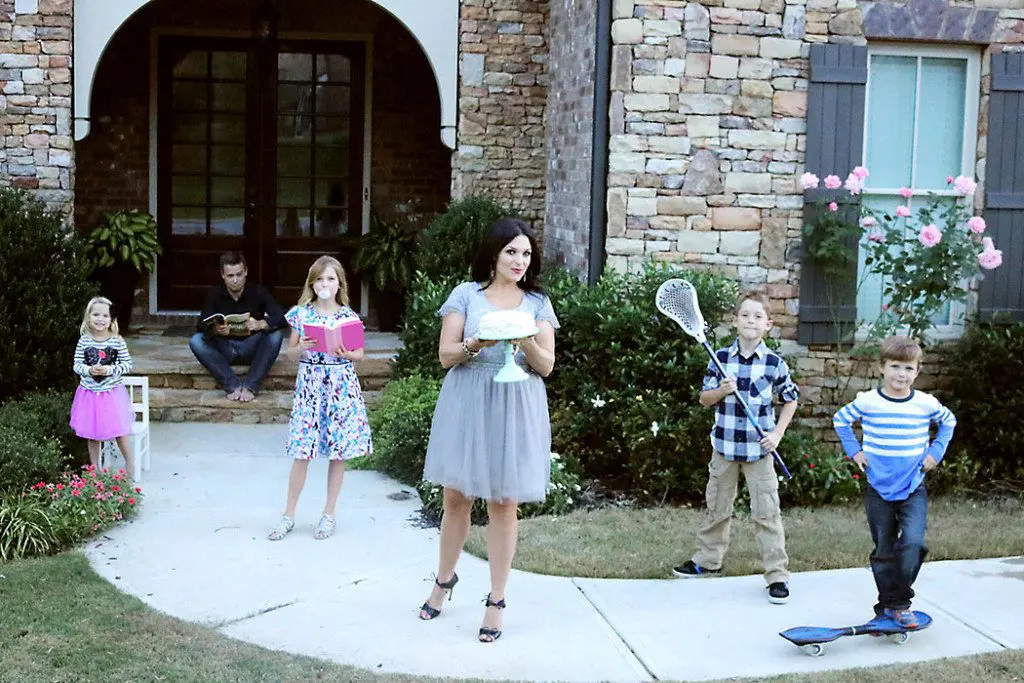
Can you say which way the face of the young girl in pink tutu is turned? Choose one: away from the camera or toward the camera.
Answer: toward the camera

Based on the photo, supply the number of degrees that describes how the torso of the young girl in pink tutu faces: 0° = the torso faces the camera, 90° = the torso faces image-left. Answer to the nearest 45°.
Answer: approximately 0°

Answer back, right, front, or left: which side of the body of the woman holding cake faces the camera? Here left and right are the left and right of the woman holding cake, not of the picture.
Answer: front

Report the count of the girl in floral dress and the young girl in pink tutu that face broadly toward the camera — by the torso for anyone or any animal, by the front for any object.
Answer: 2

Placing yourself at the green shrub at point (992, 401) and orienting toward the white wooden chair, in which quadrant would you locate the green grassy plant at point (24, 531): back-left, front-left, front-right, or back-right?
front-left

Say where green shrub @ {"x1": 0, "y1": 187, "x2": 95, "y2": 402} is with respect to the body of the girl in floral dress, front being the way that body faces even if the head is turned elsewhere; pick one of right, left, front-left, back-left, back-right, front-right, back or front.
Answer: back-right

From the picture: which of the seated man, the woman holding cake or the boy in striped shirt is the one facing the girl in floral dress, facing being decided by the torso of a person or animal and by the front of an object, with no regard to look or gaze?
the seated man

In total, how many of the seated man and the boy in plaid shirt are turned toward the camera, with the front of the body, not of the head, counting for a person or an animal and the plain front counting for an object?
2

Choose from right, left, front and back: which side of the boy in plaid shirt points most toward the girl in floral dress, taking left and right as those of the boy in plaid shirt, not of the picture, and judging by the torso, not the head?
right

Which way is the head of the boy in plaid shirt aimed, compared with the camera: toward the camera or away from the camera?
toward the camera
